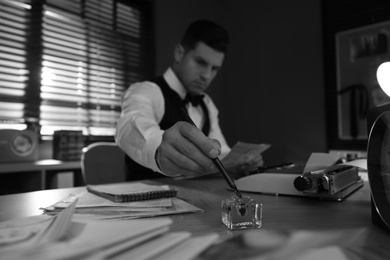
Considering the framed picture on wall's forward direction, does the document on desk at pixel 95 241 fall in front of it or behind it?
in front

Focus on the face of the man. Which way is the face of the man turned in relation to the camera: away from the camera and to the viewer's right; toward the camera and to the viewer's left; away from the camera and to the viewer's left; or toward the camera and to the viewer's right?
toward the camera and to the viewer's right

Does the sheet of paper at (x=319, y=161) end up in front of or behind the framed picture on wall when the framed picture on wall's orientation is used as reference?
in front

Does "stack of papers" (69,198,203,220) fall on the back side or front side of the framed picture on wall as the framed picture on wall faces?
on the front side

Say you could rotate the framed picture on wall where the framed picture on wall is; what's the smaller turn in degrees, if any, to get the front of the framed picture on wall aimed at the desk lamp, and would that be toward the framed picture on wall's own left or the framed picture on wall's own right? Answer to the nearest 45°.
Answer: approximately 45° to the framed picture on wall's own left

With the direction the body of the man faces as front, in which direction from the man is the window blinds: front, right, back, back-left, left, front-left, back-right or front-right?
back

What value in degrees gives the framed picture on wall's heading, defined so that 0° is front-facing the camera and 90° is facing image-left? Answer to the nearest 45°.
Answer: approximately 45°

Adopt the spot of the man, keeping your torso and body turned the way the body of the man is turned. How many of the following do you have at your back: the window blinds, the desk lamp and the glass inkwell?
1
